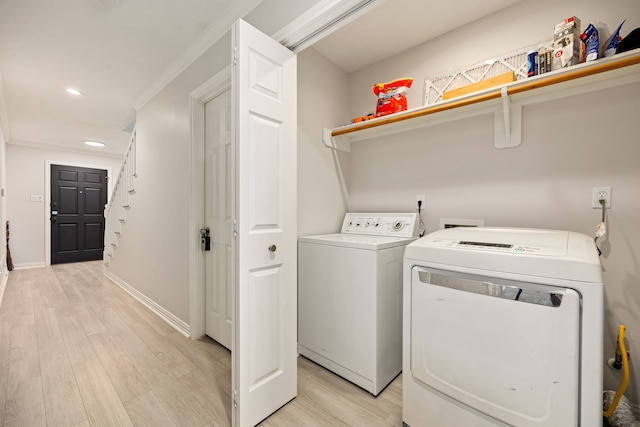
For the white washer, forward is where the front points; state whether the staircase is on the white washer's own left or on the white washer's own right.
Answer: on the white washer's own right

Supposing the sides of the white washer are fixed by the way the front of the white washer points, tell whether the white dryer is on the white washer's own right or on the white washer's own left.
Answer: on the white washer's own left

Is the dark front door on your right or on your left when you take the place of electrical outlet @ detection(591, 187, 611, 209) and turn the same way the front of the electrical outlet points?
on your right

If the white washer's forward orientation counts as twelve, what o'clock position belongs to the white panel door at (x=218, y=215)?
The white panel door is roughly at 2 o'clock from the white washer.

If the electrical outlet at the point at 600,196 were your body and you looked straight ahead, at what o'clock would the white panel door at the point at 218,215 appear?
The white panel door is roughly at 2 o'clock from the electrical outlet.

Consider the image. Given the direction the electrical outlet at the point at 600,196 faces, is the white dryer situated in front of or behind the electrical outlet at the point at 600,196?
in front

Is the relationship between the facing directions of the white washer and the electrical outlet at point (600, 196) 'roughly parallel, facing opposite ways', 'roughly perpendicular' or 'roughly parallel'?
roughly parallel

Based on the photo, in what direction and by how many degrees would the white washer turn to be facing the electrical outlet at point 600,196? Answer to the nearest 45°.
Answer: approximately 135° to its left

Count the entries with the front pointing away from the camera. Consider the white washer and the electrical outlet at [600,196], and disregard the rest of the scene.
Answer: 0

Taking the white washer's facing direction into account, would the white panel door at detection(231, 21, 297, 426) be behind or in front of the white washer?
in front

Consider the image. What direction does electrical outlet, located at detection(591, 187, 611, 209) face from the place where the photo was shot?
facing the viewer

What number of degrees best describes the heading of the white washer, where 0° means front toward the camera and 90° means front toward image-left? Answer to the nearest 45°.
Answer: approximately 45°

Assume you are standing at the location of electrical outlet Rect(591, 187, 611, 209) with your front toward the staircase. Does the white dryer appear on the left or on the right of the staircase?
left

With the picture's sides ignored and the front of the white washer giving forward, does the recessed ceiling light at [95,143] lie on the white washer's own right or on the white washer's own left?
on the white washer's own right

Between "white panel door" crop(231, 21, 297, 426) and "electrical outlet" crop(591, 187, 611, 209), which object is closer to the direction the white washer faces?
the white panel door

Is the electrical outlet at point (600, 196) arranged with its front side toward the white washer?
no

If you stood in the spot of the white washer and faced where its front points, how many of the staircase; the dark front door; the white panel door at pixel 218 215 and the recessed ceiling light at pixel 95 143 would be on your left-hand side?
0
